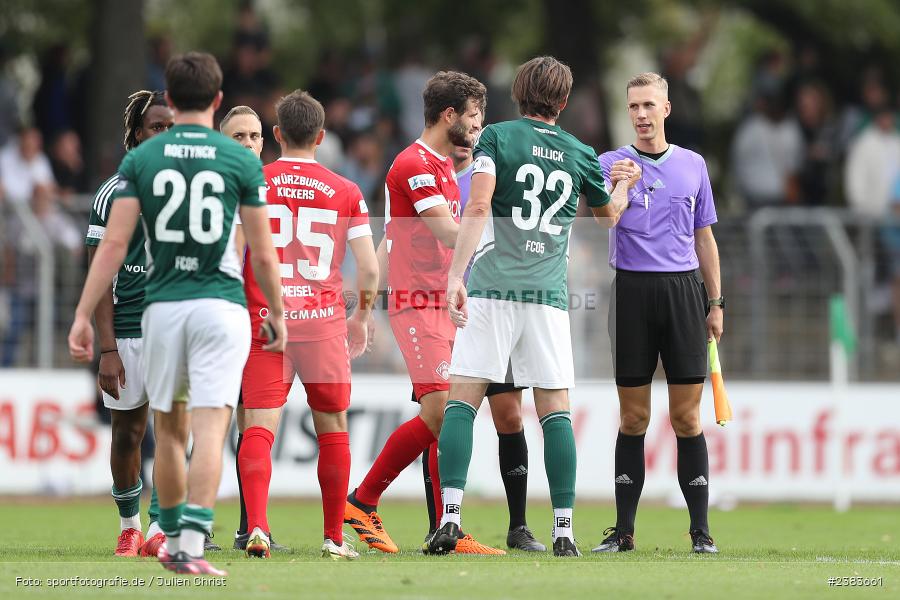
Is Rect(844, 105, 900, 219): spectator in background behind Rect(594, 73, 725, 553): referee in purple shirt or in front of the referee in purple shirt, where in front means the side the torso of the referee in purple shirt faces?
behind

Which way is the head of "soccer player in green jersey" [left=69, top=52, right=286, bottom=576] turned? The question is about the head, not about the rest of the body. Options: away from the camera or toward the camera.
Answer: away from the camera

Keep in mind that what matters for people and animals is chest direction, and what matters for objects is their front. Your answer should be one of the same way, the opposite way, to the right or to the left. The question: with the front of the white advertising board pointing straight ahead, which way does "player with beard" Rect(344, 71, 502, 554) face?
to the left

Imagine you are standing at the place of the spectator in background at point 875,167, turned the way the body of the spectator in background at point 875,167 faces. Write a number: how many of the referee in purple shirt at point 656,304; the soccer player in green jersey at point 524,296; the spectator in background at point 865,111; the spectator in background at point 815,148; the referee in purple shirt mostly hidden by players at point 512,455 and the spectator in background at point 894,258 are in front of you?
4

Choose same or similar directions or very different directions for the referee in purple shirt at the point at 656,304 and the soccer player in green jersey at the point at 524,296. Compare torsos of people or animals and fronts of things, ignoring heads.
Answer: very different directions

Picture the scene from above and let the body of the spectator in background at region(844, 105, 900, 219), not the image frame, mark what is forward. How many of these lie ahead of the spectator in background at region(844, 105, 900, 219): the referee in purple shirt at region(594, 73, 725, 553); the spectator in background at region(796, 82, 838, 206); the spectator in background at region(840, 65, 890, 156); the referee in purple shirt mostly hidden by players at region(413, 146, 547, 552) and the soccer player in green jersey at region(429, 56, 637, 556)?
3

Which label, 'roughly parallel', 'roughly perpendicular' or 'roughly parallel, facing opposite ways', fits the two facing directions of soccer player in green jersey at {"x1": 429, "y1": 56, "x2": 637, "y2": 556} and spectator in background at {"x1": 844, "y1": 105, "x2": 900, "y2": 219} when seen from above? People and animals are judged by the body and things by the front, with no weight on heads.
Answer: roughly parallel, facing opposite ways

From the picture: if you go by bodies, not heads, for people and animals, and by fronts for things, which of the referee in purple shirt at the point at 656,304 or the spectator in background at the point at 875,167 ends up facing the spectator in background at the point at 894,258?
the spectator in background at the point at 875,167

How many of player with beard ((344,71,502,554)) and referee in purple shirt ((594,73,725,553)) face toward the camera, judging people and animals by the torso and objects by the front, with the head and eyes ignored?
1

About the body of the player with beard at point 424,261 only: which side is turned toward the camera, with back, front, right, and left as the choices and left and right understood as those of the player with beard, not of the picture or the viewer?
right

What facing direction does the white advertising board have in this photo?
toward the camera

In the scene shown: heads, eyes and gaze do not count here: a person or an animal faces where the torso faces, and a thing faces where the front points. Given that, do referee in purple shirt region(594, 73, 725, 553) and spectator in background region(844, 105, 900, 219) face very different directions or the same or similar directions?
same or similar directions

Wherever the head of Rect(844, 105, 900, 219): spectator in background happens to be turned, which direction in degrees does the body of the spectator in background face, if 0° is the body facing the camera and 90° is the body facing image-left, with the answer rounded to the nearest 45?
approximately 0°

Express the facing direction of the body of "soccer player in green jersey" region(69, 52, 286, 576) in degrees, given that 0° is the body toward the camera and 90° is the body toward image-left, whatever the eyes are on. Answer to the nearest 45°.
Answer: approximately 180°

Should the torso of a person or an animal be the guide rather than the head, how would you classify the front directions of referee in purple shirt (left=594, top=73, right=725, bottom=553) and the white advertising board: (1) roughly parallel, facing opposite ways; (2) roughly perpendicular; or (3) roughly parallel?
roughly parallel

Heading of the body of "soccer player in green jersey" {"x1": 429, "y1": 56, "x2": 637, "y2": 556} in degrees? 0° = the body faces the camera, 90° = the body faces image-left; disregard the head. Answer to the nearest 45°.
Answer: approximately 180°
